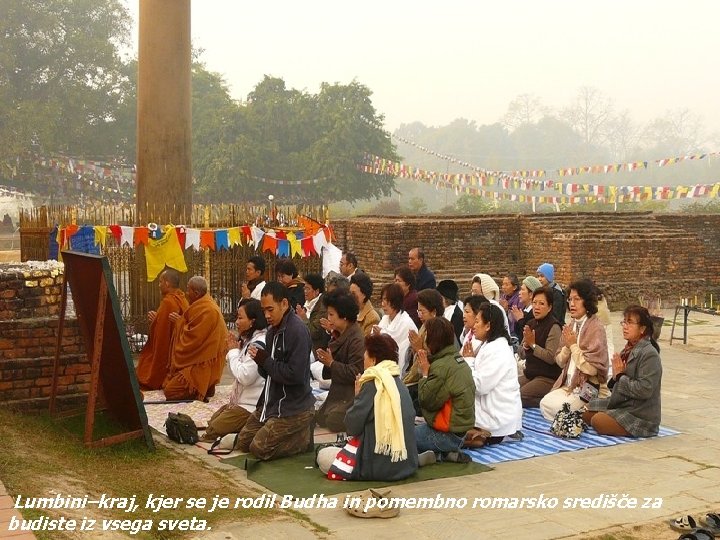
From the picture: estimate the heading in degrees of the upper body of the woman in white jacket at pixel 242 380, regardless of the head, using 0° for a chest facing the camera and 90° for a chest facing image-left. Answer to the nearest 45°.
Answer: approximately 90°

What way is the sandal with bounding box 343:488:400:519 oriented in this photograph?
to the viewer's left

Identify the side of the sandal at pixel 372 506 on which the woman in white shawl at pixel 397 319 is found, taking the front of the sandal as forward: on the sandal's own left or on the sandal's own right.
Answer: on the sandal's own right

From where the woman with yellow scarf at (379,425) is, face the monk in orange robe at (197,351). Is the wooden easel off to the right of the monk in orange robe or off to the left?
left

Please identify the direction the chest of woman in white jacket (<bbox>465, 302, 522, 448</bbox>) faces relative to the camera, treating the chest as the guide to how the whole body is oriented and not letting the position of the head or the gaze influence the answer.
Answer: to the viewer's left

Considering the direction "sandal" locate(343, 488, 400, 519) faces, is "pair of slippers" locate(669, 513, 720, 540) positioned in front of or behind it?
behind
